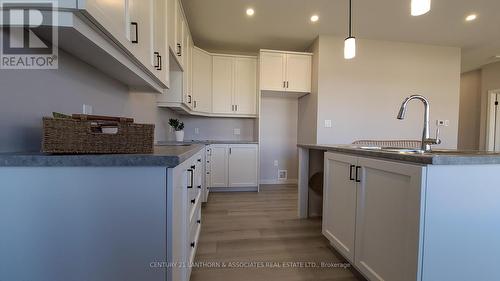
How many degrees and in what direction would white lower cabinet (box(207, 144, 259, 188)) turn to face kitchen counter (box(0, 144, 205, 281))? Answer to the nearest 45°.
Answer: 0° — it already faces it

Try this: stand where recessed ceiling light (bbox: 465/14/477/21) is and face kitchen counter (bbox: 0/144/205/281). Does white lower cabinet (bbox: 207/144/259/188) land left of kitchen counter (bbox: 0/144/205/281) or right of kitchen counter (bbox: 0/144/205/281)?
right

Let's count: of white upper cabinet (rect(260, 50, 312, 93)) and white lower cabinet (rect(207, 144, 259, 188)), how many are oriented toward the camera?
2

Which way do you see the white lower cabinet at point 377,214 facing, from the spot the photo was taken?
facing the viewer and to the left of the viewer

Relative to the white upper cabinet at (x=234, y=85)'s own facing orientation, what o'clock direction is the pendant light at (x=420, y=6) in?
The pendant light is roughly at 11 o'clock from the white upper cabinet.

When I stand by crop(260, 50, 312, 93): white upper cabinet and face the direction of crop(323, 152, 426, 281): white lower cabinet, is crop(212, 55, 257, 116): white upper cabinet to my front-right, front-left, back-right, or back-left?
back-right

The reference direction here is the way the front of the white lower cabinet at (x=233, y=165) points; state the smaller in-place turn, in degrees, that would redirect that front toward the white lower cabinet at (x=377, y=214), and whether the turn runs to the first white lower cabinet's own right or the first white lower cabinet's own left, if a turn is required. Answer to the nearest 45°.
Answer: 0° — it already faces it

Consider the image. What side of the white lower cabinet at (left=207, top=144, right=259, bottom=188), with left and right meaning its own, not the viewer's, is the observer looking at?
front

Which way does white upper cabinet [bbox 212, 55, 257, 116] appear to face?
toward the camera

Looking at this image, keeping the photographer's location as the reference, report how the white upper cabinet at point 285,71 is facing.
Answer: facing the viewer
